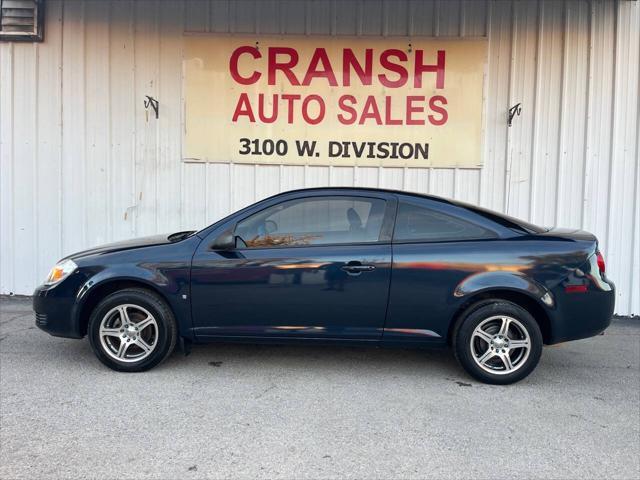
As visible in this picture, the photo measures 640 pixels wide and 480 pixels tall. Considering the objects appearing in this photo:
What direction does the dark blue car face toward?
to the viewer's left
